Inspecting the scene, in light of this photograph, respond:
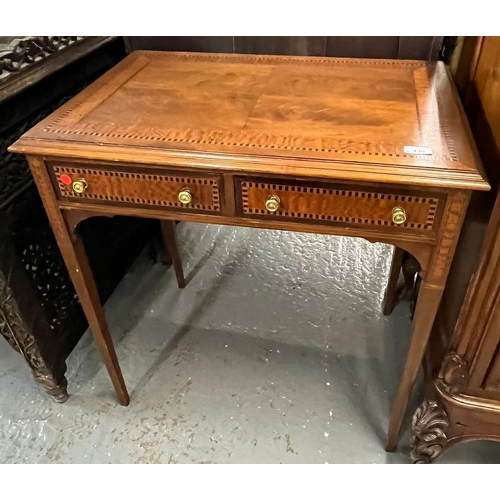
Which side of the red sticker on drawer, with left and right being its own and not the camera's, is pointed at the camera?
front

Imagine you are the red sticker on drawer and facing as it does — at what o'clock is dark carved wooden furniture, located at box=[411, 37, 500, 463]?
The dark carved wooden furniture is roughly at 10 o'clock from the red sticker on drawer.

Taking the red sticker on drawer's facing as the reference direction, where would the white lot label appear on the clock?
The white lot label is roughly at 10 o'clock from the red sticker on drawer.
